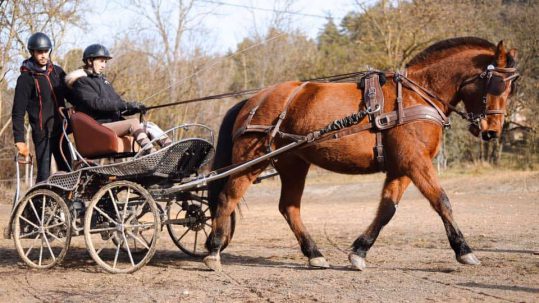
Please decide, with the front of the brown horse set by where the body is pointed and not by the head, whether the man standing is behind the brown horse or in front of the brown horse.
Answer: behind

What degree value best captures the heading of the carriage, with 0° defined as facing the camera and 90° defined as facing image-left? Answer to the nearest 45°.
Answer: approximately 315°

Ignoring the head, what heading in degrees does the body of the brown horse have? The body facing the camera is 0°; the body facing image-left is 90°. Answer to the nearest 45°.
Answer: approximately 270°

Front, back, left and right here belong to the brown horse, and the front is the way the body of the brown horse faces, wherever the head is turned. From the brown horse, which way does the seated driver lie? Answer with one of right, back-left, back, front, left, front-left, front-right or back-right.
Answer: back

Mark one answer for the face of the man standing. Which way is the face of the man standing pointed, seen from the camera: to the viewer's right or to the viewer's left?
to the viewer's right
